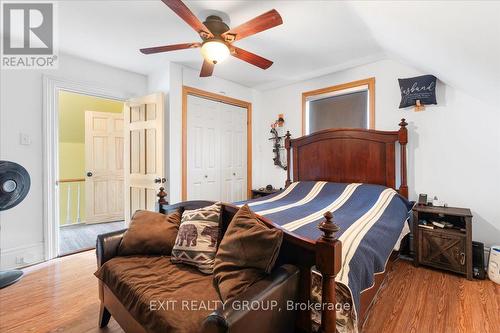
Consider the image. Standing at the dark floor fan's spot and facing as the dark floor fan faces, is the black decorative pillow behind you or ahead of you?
ahead

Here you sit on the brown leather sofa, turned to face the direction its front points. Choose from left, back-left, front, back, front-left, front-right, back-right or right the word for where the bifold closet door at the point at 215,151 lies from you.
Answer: back-right

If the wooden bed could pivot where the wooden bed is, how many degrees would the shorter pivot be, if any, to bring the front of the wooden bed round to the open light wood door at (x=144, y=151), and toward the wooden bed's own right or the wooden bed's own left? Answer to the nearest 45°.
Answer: approximately 45° to the wooden bed's own right

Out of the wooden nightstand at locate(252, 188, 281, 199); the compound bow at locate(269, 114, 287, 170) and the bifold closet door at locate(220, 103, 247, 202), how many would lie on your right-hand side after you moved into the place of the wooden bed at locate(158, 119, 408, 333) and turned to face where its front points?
3

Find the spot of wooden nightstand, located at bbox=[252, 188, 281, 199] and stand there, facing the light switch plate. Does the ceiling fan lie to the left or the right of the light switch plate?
left

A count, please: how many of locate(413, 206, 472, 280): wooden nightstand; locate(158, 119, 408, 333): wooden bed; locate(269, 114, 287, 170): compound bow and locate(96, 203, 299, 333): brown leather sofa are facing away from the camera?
0

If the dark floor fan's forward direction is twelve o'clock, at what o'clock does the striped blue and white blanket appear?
The striped blue and white blanket is roughly at 12 o'clock from the dark floor fan.

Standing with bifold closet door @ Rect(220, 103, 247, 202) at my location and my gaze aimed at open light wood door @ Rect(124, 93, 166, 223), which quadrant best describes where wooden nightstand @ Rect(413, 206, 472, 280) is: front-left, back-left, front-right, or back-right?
back-left

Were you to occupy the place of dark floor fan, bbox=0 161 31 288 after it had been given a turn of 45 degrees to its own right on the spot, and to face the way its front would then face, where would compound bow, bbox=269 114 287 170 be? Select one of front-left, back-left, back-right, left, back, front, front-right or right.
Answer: left

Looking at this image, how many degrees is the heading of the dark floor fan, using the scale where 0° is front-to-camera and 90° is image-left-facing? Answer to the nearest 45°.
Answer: approximately 315°

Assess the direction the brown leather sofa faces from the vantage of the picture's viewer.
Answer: facing the viewer and to the left of the viewer

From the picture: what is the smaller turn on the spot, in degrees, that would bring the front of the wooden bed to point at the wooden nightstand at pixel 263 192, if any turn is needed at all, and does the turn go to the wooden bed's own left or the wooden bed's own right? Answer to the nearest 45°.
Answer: approximately 90° to the wooden bed's own right

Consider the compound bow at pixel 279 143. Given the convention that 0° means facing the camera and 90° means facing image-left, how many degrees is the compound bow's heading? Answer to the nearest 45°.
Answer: approximately 45°

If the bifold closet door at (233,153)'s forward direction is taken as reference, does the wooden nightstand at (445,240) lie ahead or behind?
ahead

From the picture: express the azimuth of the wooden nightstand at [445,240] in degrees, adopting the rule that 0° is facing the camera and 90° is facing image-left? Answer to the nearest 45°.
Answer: approximately 45°
